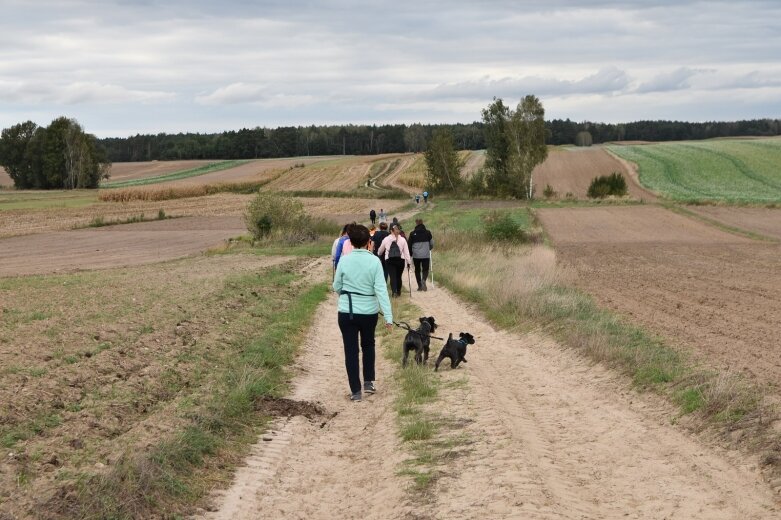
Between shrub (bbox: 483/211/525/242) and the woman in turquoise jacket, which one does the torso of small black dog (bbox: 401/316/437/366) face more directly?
the shrub

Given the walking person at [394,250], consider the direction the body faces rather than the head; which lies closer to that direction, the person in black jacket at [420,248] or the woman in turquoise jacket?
the person in black jacket

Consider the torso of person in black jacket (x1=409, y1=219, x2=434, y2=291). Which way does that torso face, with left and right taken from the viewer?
facing away from the viewer

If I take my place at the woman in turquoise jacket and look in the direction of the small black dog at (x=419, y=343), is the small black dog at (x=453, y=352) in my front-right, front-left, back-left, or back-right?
front-right

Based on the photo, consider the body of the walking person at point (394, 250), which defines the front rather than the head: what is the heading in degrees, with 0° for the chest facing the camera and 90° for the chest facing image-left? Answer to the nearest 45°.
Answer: approximately 180°

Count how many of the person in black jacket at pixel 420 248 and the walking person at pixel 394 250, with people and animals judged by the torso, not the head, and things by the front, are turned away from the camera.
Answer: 2

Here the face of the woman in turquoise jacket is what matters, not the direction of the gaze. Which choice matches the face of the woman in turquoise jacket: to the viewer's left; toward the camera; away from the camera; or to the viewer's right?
away from the camera

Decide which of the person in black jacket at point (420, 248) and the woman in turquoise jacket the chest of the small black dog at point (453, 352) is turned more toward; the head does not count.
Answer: the person in black jacket

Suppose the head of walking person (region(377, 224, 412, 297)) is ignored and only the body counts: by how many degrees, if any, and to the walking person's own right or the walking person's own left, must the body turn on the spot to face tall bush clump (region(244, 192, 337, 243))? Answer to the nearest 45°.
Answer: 0° — they already face it

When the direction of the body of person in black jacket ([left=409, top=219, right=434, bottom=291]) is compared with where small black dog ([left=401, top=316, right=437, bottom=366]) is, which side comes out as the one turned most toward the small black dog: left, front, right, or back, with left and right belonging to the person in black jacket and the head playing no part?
back

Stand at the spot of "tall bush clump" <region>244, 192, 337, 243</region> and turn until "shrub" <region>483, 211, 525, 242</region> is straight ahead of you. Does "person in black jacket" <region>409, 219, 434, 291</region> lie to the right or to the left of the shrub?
right

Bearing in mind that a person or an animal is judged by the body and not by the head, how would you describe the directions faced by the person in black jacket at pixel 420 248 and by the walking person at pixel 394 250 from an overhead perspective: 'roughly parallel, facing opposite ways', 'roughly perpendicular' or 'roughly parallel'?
roughly parallel

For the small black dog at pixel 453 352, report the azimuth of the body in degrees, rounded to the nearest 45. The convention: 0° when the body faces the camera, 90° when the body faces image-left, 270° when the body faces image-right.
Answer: approximately 225°

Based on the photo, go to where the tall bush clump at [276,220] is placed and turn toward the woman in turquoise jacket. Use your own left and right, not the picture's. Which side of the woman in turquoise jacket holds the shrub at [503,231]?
left

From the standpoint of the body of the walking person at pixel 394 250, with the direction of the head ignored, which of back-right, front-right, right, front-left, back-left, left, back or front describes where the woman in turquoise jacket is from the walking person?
back

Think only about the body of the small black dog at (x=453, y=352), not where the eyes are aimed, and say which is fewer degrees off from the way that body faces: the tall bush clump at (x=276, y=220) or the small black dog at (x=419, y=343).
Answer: the tall bush clump

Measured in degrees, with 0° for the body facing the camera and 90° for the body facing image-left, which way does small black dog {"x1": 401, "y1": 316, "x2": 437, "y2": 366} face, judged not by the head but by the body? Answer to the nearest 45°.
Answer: approximately 225°

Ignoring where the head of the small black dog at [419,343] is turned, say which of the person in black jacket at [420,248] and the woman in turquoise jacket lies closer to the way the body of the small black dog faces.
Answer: the person in black jacket

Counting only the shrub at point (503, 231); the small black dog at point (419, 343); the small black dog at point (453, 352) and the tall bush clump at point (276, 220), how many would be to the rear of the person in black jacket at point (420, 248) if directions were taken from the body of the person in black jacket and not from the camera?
2

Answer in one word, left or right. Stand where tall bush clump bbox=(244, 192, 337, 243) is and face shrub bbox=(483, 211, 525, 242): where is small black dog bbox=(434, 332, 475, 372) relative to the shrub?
right

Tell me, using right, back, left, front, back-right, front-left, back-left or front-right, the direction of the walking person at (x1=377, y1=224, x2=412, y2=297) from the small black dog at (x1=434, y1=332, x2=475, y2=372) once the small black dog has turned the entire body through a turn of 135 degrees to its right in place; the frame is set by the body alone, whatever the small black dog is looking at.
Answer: back
